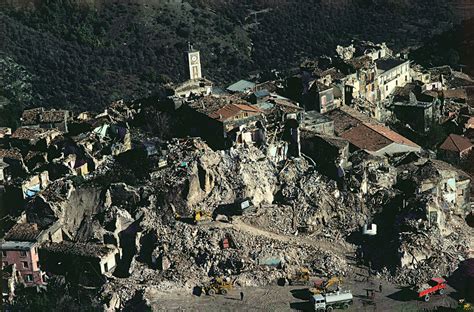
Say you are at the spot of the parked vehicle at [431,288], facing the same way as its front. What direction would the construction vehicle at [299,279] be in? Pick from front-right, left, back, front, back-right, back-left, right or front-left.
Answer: front-right

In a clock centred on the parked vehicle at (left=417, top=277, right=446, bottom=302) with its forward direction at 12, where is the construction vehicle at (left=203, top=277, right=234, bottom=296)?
The construction vehicle is roughly at 1 o'clock from the parked vehicle.

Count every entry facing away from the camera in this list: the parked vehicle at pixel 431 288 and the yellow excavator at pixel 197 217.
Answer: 0

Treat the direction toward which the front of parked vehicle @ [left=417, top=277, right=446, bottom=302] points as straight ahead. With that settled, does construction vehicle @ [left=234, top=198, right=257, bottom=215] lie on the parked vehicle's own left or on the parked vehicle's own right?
on the parked vehicle's own right
